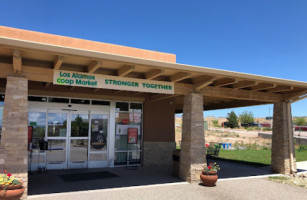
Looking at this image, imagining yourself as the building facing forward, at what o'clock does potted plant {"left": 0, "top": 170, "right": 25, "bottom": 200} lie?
The potted plant is roughly at 2 o'clock from the building.

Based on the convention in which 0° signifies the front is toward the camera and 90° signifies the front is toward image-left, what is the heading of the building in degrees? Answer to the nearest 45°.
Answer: approximately 315°
